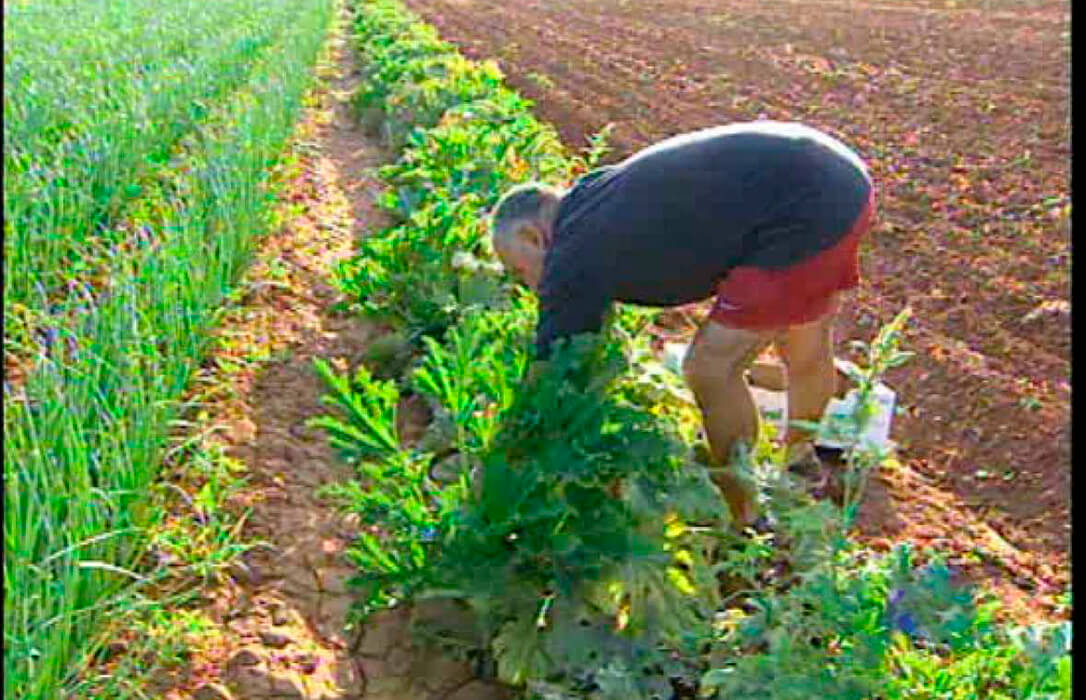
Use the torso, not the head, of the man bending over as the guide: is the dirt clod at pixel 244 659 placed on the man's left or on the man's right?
on the man's left

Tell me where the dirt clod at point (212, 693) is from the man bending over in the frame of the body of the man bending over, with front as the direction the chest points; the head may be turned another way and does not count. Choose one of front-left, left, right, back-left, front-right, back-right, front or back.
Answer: front-left

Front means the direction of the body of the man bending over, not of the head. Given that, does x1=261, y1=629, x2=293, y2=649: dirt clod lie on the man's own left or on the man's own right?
on the man's own left

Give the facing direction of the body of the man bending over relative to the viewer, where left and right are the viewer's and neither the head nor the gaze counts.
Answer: facing to the left of the viewer
